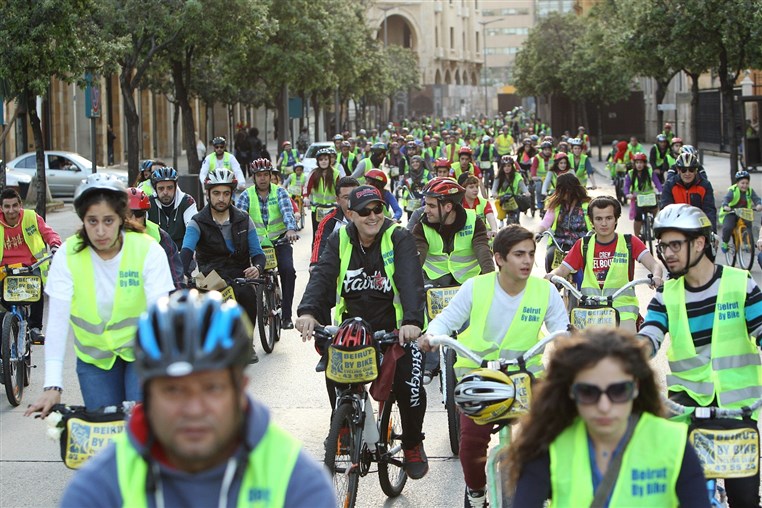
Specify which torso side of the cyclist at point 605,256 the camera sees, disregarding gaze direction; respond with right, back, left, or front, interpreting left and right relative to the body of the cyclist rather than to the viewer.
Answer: front

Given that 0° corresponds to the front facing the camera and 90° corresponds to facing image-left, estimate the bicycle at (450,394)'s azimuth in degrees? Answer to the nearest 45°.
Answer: approximately 0°

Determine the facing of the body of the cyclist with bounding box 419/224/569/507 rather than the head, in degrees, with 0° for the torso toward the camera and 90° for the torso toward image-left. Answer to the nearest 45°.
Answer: approximately 0°

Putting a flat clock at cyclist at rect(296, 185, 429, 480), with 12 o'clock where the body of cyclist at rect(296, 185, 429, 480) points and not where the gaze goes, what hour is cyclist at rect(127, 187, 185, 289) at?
cyclist at rect(127, 187, 185, 289) is roughly at 5 o'clock from cyclist at rect(296, 185, 429, 480).

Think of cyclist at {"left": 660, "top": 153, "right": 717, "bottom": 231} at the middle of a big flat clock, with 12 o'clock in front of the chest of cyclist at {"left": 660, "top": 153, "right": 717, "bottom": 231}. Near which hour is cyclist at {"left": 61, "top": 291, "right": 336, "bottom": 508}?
cyclist at {"left": 61, "top": 291, "right": 336, "bottom": 508} is roughly at 12 o'clock from cyclist at {"left": 660, "top": 153, "right": 717, "bottom": 231}.
